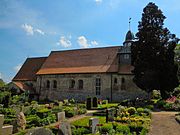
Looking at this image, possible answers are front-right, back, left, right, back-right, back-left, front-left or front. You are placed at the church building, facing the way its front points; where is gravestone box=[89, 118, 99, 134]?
front-right

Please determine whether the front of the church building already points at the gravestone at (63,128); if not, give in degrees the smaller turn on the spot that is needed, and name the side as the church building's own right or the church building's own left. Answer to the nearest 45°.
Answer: approximately 45° to the church building's own right

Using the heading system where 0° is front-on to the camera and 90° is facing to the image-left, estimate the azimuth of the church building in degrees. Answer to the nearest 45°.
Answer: approximately 315°

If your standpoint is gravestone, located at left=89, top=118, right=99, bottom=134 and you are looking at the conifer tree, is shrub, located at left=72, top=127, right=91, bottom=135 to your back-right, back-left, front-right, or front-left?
back-left

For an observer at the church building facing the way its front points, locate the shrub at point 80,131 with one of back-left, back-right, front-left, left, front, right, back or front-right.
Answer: front-right
